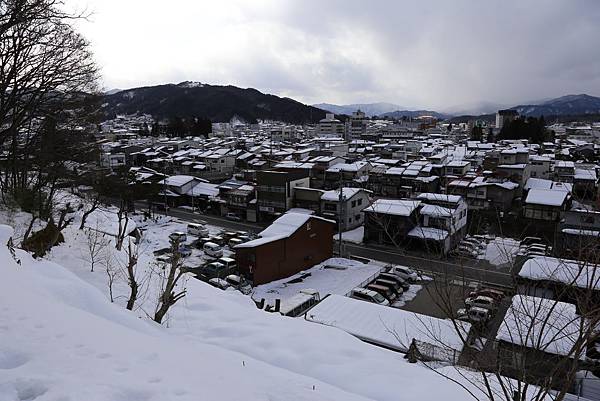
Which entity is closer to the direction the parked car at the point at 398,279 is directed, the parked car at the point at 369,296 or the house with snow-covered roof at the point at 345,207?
the parked car

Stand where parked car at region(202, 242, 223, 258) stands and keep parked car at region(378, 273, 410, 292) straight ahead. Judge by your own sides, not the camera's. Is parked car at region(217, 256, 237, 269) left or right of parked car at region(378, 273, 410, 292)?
right

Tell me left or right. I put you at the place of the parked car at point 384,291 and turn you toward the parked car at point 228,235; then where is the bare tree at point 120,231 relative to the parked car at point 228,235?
left
